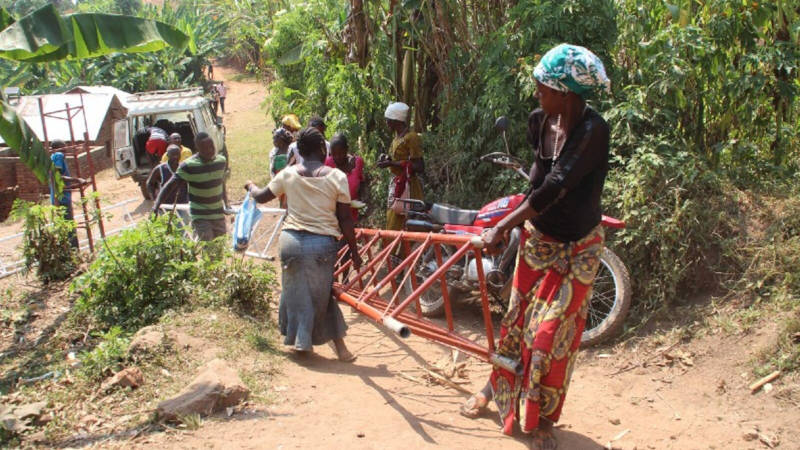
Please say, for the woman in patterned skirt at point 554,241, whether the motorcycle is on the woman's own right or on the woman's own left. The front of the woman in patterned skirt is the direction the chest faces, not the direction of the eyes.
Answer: on the woman's own right

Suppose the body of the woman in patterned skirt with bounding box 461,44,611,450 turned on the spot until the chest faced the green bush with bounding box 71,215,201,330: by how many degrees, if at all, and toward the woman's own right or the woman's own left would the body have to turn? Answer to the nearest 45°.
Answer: approximately 90° to the woman's own right

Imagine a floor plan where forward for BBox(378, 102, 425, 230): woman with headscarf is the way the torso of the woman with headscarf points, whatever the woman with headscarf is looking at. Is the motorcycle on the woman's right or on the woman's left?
on the woman's left

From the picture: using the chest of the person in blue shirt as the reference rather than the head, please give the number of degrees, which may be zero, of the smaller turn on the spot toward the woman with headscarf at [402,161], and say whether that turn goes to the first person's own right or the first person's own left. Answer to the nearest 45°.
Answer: approximately 45° to the first person's own right

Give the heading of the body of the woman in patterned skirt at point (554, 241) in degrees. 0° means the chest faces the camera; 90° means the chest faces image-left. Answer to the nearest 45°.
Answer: approximately 45°

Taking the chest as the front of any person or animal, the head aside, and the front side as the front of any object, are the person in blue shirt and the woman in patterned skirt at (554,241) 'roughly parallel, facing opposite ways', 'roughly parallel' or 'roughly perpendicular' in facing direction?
roughly parallel, facing opposite ways

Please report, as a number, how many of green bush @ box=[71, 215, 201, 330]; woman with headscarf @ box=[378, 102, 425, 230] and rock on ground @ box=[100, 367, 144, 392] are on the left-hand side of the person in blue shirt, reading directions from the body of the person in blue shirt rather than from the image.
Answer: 0

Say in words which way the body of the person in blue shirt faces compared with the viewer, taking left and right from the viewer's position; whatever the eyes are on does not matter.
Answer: facing to the right of the viewer

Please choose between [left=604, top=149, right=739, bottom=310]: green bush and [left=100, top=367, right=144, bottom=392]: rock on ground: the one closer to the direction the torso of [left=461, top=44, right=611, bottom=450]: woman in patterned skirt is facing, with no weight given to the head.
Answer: the rock on ground
